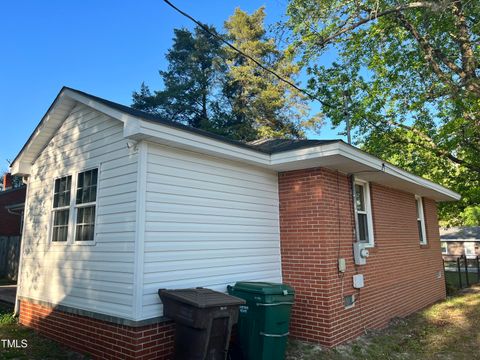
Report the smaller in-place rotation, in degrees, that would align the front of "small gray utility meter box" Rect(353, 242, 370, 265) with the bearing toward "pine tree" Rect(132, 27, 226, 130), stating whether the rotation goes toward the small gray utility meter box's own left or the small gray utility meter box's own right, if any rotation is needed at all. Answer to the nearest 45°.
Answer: approximately 180°

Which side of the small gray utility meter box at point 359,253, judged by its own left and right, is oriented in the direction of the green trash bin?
right

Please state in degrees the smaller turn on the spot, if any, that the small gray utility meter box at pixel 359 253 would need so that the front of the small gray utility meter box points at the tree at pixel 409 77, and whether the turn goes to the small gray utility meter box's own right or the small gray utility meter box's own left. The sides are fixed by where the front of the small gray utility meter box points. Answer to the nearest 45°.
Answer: approximately 135° to the small gray utility meter box's own left

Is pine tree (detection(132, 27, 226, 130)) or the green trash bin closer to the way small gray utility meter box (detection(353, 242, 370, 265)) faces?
the green trash bin

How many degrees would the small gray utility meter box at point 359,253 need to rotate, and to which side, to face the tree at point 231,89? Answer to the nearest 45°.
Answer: approximately 180°

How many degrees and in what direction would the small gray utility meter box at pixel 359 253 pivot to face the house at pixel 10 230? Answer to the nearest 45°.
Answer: approximately 135° to its right

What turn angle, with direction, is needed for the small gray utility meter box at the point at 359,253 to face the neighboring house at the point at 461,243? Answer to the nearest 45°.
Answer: approximately 135° to its left

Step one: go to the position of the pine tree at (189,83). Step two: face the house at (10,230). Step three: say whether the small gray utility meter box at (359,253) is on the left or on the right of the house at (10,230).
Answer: left

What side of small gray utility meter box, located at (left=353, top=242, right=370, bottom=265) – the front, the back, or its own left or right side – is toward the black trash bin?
right

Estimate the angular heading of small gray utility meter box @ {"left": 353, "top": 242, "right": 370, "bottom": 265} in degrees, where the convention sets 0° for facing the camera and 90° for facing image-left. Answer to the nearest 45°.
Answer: approximately 315°
